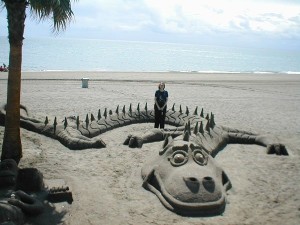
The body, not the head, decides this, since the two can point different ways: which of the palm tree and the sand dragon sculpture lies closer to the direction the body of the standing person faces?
the sand dragon sculpture

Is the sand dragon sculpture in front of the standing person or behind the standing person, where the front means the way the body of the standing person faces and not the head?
in front

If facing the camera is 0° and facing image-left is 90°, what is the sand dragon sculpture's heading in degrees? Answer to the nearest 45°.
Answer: approximately 0°

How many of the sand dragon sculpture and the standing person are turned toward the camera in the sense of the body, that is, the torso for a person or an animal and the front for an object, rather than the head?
2

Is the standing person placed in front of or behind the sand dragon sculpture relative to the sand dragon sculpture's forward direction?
behind

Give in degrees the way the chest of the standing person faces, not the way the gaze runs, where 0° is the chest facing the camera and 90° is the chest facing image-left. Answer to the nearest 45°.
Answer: approximately 0°

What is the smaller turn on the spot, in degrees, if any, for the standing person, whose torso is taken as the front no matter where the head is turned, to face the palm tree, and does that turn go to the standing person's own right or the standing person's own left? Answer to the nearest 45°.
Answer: approximately 45° to the standing person's own right

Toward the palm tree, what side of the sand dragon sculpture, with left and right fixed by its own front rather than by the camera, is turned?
right
